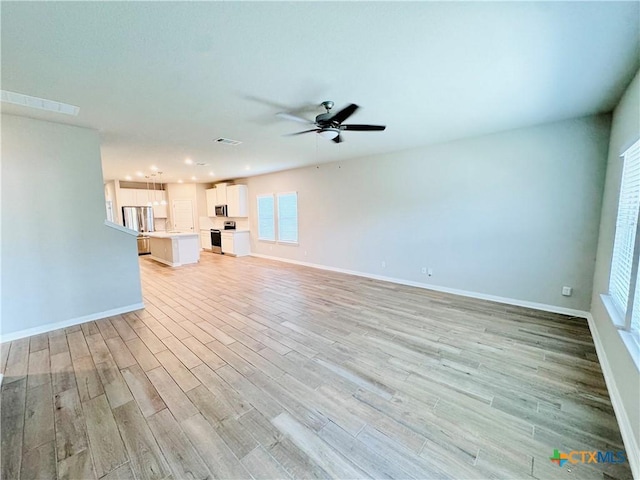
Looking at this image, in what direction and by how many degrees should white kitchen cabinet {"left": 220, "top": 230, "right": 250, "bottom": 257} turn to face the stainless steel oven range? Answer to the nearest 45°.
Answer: approximately 90° to its right

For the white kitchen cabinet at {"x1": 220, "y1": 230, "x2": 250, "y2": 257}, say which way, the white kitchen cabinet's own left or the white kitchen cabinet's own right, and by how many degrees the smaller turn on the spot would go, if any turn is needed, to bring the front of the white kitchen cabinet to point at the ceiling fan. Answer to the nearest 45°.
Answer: approximately 45° to the white kitchen cabinet's own left

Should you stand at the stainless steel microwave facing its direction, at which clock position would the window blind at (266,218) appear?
The window blind is roughly at 9 o'clock from the stainless steel microwave.

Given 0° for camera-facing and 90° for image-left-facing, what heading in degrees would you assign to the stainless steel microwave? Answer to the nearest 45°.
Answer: approximately 45°

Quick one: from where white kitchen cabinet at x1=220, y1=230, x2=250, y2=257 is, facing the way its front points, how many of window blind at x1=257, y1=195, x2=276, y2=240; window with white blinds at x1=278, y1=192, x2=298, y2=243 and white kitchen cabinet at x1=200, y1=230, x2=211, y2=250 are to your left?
2

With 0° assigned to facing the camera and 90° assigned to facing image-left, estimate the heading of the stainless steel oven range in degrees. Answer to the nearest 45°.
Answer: approximately 45°

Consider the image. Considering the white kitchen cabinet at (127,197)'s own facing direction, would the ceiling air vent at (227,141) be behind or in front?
in front

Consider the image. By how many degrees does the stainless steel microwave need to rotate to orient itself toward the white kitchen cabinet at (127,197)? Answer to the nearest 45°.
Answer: approximately 45° to its right

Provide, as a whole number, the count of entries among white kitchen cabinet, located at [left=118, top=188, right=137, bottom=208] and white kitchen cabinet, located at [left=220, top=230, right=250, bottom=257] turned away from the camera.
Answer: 0

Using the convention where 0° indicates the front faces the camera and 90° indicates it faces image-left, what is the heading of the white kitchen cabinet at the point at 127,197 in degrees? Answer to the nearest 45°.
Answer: approximately 0°
